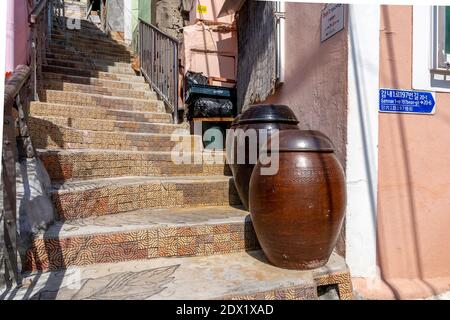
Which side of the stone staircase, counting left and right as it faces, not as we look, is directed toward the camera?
front

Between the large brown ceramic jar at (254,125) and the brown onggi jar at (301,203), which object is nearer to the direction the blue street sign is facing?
the brown onggi jar

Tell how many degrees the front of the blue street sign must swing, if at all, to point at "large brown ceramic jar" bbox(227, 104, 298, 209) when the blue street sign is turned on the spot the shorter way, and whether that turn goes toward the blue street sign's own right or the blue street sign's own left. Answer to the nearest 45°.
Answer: approximately 90° to the blue street sign's own right

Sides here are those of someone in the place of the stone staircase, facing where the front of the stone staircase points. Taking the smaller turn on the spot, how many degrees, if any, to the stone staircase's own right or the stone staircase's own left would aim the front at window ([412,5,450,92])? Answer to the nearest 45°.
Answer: approximately 90° to the stone staircase's own left

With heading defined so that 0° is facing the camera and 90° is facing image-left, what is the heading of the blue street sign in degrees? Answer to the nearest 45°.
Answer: approximately 0°

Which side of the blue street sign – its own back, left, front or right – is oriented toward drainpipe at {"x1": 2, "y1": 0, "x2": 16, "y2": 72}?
right

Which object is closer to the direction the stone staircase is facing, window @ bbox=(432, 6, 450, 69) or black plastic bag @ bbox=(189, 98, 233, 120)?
the window

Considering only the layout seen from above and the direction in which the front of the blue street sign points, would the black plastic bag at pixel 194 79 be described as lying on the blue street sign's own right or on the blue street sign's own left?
on the blue street sign's own right

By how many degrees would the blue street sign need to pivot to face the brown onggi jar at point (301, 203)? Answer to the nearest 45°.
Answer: approximately 45° to its right

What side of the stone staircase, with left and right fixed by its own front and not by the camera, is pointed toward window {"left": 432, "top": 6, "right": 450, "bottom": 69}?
left

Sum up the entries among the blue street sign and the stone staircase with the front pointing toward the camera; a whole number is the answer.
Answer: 2

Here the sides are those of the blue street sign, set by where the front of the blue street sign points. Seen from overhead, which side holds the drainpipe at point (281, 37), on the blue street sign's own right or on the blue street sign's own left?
on the blue street sign's own right
